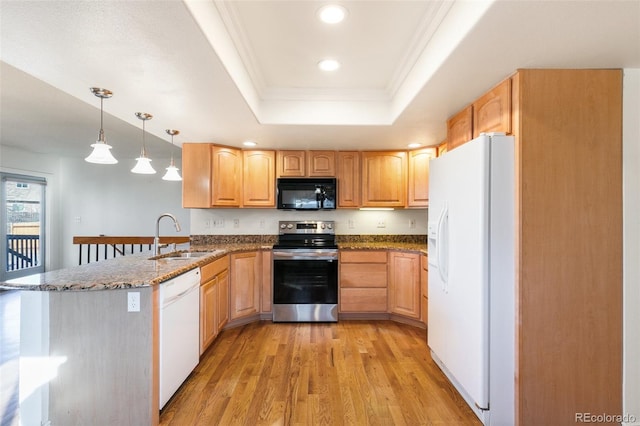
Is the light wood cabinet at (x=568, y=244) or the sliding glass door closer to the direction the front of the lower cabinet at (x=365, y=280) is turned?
the light wood cabinet

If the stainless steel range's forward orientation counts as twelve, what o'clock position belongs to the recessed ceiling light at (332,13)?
The recessed ceiling light is roughly at 12 o'clock from the stainless steel range.

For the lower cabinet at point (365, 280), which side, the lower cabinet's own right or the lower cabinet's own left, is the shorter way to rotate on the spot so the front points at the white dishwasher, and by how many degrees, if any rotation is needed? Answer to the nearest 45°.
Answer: approximately 45° to the lower cabinet's own right

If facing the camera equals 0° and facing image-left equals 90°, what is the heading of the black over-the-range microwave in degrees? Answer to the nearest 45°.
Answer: approximately 0°

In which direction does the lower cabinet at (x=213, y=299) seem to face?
to the viewer's right

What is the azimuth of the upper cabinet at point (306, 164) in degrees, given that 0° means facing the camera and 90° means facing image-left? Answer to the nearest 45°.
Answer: approximately 0°

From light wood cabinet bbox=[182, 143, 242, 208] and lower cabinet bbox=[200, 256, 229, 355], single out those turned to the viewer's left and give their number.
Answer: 0

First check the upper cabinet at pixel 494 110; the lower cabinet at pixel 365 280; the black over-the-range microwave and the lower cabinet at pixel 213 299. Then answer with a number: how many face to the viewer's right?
1

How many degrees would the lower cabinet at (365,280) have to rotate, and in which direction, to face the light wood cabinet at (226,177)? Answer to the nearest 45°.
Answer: approximately 90° to its right

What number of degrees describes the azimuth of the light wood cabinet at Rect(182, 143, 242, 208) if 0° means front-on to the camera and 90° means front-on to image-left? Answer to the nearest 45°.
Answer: approximately 315°

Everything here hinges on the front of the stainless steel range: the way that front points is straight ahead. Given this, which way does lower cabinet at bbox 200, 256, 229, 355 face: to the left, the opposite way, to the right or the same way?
to the left
